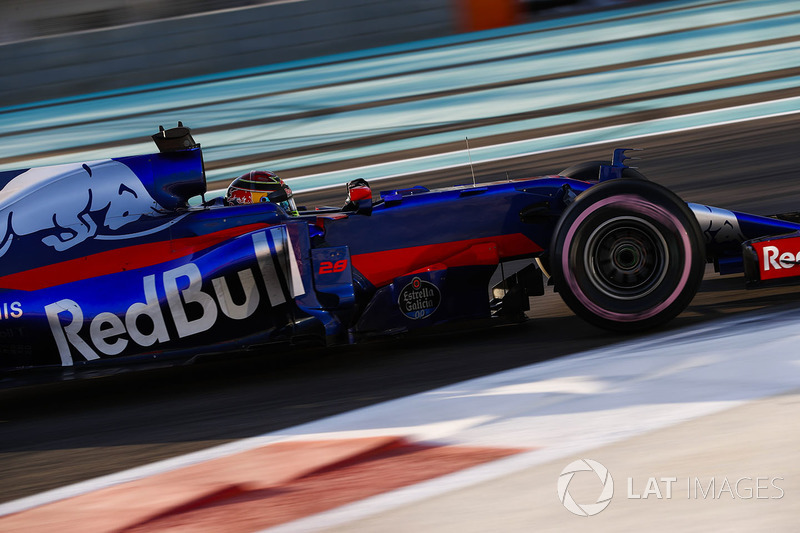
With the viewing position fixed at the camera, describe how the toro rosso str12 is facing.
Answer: facing to the right of the viewer
